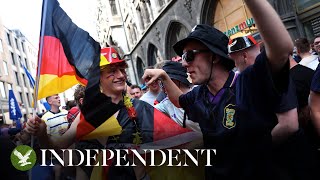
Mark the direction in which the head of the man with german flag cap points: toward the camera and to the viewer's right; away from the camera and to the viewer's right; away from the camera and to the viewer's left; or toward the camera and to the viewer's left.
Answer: toward the camera and to the viewer's right

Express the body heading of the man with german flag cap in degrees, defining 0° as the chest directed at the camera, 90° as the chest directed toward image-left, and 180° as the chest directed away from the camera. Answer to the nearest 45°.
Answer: approximately 315°

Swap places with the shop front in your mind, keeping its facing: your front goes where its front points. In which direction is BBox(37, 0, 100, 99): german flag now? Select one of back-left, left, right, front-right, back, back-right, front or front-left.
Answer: front-left

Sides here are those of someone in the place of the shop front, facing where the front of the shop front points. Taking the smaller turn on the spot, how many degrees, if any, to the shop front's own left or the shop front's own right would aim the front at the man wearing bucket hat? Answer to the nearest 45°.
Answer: approximately 45° to the shop front's own left

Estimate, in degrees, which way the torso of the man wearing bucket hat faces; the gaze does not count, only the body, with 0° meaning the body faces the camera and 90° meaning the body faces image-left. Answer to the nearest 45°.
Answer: approximately 45°

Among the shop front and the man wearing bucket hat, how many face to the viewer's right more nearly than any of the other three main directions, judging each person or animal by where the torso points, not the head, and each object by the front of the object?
0

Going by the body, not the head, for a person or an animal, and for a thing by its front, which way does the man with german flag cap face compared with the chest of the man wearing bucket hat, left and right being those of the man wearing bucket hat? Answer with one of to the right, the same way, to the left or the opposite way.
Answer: to the left

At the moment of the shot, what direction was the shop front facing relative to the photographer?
facing the viewer and to the left of the viewer

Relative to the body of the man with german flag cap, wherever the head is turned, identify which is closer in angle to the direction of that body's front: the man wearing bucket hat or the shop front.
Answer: the man wearing bucket hat

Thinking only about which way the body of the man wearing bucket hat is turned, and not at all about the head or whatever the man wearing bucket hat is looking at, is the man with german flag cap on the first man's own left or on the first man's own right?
on the first man's own right

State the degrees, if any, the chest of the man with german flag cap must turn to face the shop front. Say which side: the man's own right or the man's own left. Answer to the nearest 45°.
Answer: approximately 90° to the man's own left
